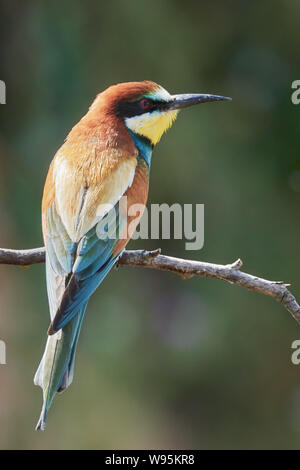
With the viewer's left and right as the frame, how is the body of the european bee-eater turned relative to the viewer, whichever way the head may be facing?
facing away from the viewer and to the right of the viewer
